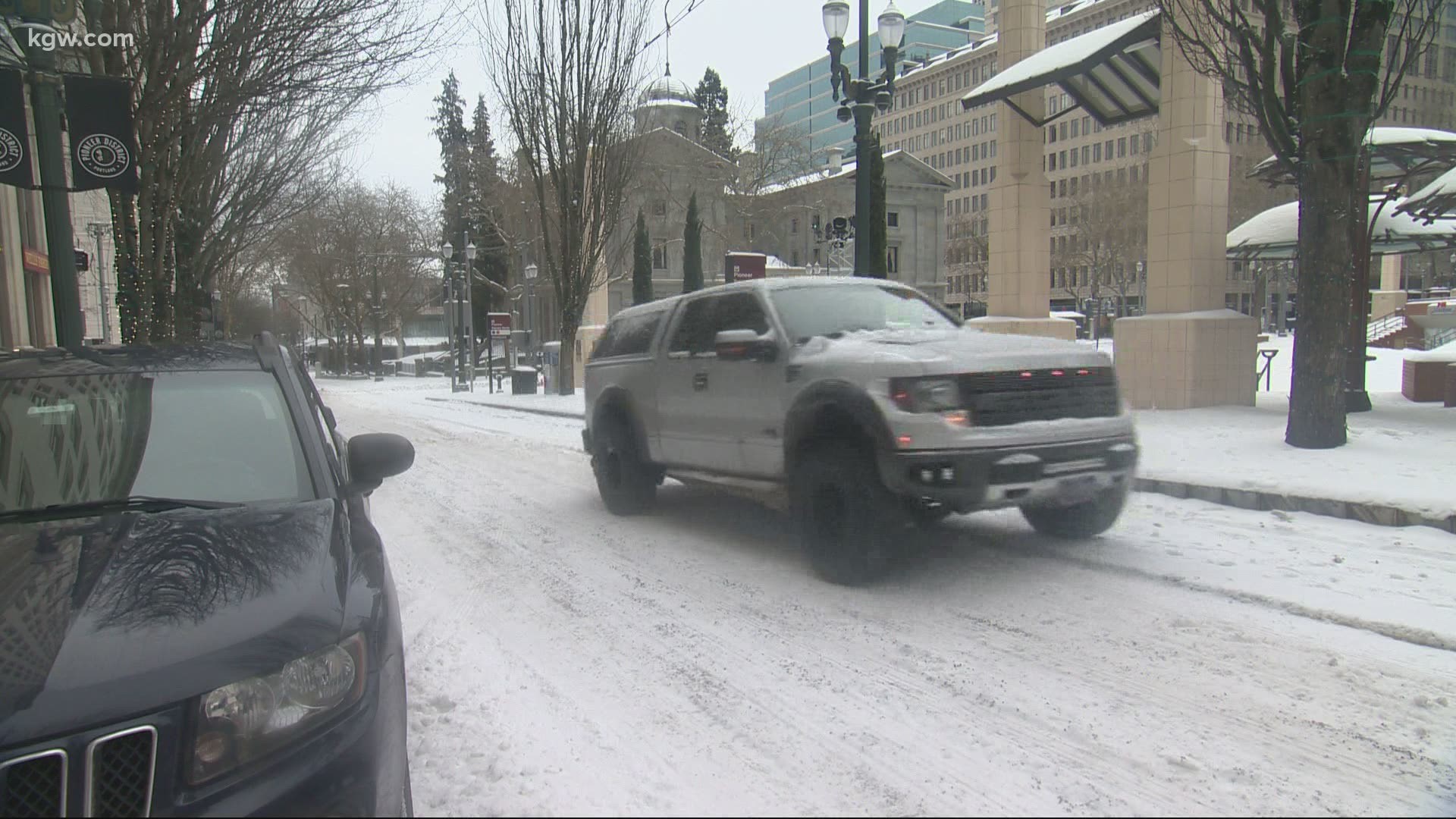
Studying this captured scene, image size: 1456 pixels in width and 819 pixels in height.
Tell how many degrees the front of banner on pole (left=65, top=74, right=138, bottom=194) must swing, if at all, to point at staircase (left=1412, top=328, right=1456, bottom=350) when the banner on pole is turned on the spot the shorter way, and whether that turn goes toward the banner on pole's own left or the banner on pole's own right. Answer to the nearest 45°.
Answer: approximately 90° to the banner on pole's own left

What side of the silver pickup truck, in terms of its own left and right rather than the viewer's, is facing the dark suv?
right

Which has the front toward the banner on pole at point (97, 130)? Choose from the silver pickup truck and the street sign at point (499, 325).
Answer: the street sign

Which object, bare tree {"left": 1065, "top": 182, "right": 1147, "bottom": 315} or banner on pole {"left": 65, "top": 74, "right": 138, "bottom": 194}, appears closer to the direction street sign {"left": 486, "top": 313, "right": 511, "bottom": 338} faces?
the banner on pole

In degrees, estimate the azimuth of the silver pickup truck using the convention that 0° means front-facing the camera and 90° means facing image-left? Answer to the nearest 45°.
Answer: approximately 315°

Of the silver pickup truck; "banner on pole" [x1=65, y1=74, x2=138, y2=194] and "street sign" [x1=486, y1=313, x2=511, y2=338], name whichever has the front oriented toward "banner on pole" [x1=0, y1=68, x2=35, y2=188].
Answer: the street sign

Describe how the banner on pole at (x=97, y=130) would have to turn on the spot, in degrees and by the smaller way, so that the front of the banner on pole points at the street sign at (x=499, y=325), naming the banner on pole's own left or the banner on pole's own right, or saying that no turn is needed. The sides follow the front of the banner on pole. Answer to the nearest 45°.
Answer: approximately 135° to the banner on pole's own left

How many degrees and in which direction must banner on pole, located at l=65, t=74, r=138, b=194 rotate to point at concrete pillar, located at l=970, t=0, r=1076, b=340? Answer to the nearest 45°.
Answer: approximately 90° to its left

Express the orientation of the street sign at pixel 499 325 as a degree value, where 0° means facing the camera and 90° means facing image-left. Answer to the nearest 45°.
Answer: approximately 0°
